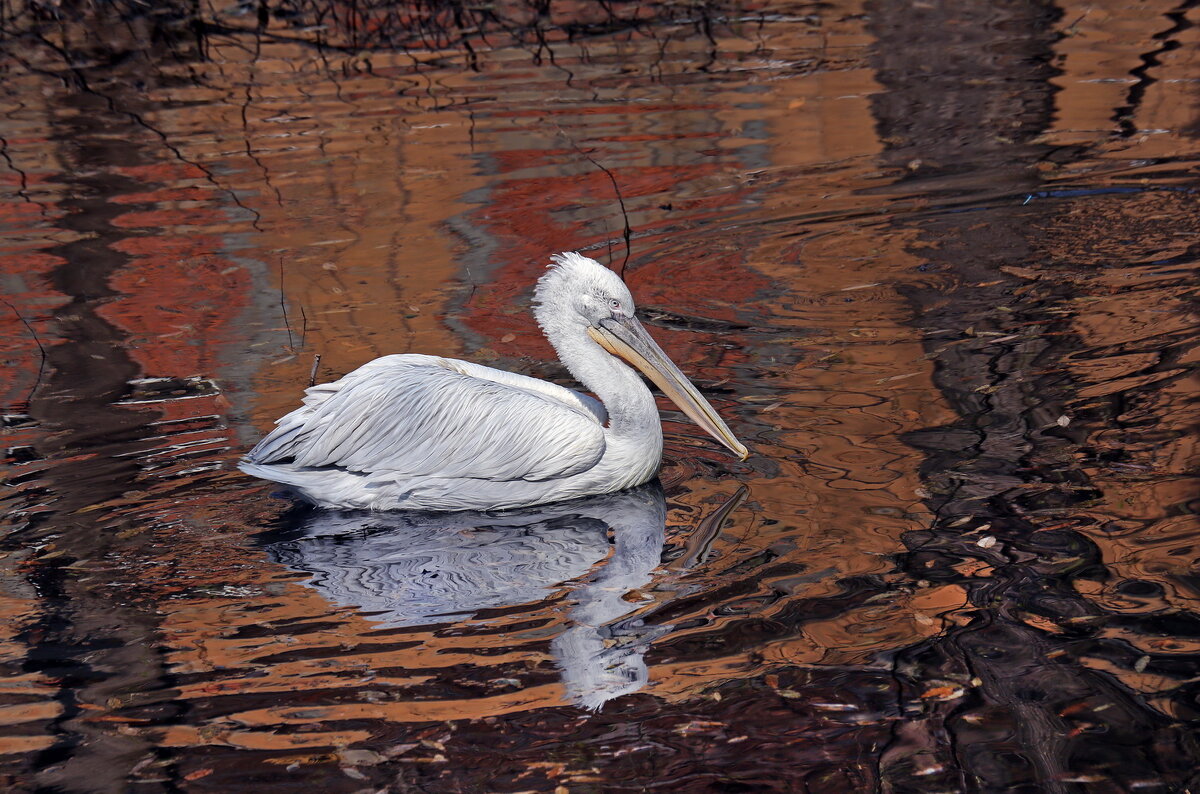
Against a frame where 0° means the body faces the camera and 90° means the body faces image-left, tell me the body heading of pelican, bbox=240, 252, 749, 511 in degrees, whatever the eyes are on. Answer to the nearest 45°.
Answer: approximately 270°

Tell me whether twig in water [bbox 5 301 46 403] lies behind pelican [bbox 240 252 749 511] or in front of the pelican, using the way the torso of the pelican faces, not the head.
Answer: behind

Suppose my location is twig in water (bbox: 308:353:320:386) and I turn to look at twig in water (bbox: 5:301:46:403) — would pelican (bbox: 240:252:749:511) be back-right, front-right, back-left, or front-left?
back-left
